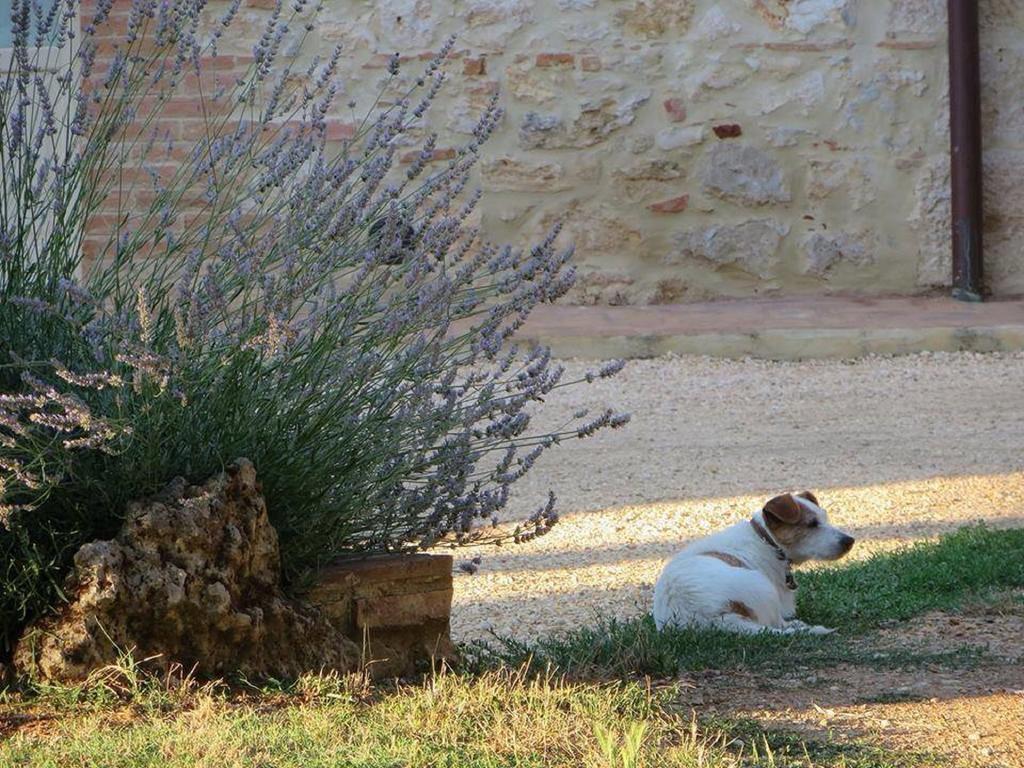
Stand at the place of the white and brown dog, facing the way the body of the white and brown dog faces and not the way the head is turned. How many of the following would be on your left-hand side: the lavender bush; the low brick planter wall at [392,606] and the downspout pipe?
1

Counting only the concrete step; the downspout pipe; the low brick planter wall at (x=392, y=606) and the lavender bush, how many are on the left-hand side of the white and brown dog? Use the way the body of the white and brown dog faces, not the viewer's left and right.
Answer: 2

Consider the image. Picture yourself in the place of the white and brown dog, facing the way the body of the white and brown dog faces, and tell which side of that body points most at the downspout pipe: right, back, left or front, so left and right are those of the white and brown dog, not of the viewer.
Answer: left

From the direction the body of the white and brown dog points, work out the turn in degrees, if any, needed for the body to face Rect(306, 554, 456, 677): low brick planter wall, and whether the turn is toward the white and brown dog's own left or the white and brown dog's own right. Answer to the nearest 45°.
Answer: approximately 135° to the white and brown dog's own right

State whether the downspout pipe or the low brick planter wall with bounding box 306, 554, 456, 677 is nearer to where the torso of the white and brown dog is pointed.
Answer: the downspout pipe

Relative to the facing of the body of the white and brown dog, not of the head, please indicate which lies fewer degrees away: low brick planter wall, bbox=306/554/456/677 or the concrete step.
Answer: the concrete step

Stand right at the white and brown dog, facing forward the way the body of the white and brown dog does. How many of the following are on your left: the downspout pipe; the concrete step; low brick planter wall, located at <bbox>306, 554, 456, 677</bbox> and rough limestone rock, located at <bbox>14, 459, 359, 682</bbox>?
2

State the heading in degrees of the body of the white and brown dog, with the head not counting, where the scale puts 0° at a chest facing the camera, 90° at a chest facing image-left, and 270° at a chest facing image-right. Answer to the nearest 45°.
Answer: approximately 270°

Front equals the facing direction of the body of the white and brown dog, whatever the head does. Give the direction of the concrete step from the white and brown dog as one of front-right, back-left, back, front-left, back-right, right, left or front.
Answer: left

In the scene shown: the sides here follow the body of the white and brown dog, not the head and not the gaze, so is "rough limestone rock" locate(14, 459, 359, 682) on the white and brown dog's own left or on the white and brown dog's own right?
on the white and brown dog's own right

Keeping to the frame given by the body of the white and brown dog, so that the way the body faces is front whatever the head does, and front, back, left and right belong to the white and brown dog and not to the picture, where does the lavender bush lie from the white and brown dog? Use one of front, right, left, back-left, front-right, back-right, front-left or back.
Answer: back-right
